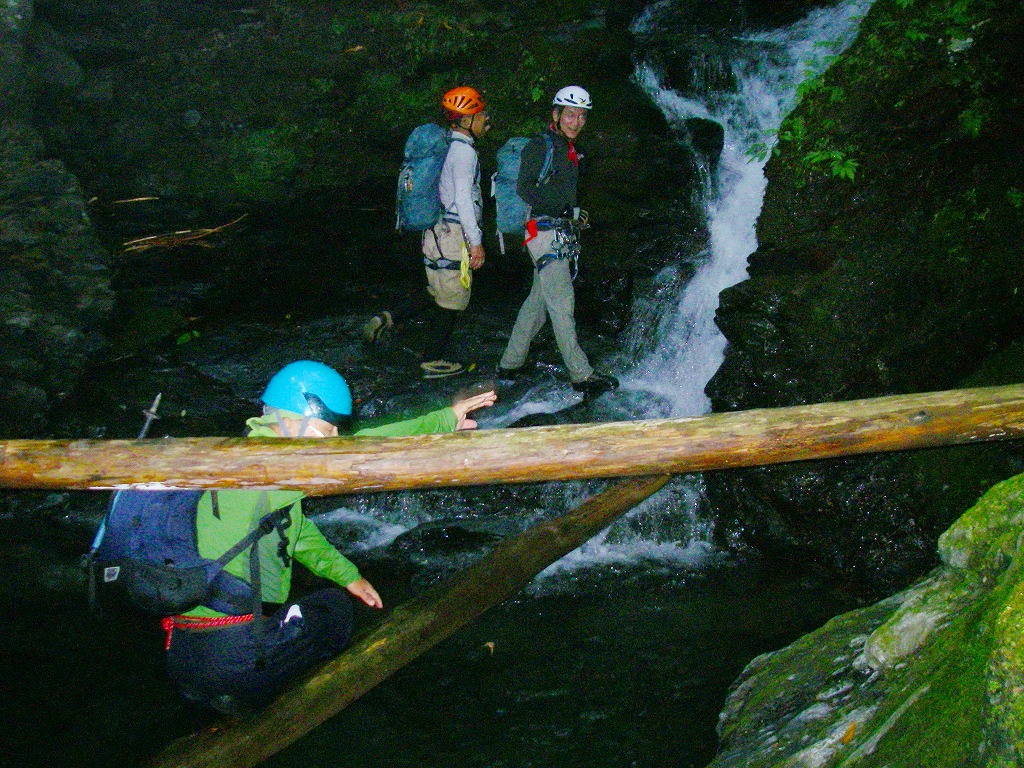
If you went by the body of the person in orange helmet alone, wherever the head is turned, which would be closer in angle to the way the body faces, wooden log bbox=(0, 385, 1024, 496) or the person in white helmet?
the person in white helmet

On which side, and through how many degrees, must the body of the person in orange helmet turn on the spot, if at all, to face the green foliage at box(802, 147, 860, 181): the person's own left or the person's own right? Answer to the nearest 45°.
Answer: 0° — they already face it

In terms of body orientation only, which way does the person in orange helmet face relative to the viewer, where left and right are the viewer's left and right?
facing to the right of the viewer

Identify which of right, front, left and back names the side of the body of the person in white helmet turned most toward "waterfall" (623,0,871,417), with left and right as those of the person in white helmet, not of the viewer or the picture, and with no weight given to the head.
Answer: left

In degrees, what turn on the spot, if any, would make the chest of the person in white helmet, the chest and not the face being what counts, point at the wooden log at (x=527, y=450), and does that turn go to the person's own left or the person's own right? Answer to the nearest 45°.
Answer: approximately 45° to the person's own right

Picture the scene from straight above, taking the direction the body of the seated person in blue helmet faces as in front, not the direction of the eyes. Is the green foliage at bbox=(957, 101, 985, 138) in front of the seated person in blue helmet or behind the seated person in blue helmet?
in front
